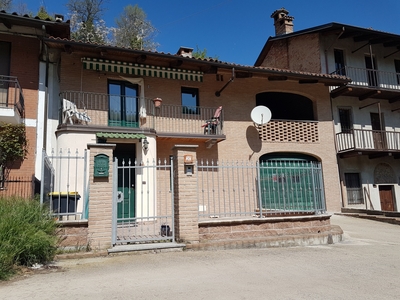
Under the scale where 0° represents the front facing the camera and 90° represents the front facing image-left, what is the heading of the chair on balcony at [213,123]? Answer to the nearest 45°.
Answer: approximately 90°

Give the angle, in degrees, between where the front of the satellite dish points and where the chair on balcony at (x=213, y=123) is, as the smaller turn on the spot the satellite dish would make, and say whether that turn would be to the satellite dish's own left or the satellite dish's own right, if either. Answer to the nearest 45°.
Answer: approximately 45° to the satellite dish's own right

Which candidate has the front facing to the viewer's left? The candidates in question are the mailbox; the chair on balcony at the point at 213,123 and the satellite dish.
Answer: the chair on balcony

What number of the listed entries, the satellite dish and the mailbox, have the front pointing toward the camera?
2

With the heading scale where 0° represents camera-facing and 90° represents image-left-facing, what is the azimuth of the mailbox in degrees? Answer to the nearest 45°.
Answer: approximately 0°

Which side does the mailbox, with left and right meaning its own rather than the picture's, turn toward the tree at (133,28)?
back

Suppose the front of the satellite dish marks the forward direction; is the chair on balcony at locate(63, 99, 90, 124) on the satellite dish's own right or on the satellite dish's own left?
on the satellite dish's own right

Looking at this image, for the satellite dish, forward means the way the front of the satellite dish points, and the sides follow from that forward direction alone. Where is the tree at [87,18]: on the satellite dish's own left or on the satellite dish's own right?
on the satellite dish's own right

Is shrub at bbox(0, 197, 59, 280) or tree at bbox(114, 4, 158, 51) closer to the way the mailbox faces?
the shrub

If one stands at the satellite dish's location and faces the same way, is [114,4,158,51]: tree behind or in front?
behind

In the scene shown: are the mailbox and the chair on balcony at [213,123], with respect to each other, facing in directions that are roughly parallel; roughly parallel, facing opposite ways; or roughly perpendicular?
roughly perpendicular
